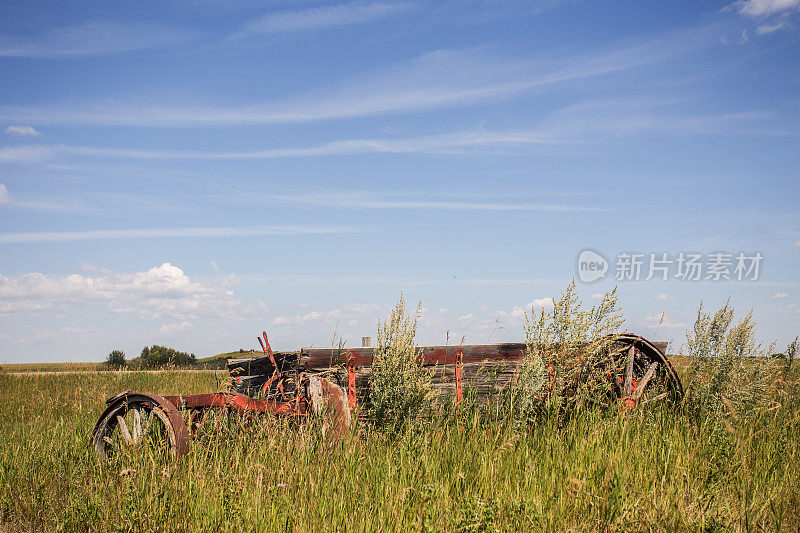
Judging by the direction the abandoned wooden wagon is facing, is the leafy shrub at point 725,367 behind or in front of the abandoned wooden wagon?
behind

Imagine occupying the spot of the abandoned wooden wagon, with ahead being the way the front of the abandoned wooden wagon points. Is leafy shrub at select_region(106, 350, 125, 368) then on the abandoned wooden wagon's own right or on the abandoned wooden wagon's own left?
on the abandoned wooden wagon's own right

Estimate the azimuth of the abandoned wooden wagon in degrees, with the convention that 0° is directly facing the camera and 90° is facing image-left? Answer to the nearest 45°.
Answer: approximately 90°
